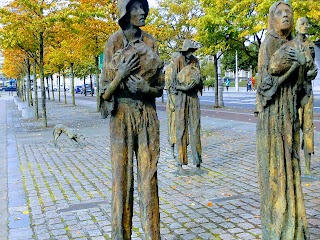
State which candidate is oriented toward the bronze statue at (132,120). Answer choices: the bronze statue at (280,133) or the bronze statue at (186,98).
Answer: the bronze statue at (186,98)

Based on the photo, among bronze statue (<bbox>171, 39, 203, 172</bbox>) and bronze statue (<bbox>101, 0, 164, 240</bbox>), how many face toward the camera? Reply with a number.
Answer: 2

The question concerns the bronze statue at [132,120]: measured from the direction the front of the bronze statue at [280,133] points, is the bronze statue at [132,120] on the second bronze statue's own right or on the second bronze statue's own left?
on the second bronze statue's own right

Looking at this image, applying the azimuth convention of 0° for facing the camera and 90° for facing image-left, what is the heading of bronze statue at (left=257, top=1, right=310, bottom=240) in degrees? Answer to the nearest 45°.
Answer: approximately 315°

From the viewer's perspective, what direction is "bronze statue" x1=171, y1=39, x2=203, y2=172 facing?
toward the camera

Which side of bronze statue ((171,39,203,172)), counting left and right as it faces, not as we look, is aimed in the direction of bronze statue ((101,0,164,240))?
front

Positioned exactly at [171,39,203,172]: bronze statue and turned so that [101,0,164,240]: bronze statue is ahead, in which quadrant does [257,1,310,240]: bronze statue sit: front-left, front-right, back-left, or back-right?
front-left

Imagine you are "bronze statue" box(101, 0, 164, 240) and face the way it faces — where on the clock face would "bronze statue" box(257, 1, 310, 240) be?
"bronze statue" box(257, 1, 310, 240) is roughly at 9 o'clock from "bronze statue" box(101, 0, 164, 240).

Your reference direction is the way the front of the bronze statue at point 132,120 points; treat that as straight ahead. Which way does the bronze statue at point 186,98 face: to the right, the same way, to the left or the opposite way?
the same way

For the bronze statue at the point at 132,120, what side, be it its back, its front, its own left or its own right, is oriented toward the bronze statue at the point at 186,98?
back

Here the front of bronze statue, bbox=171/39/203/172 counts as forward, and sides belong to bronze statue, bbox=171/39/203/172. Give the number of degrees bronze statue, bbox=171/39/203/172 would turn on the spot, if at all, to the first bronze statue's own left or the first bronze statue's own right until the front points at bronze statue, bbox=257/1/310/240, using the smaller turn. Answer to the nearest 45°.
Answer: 0° — it already faces it
